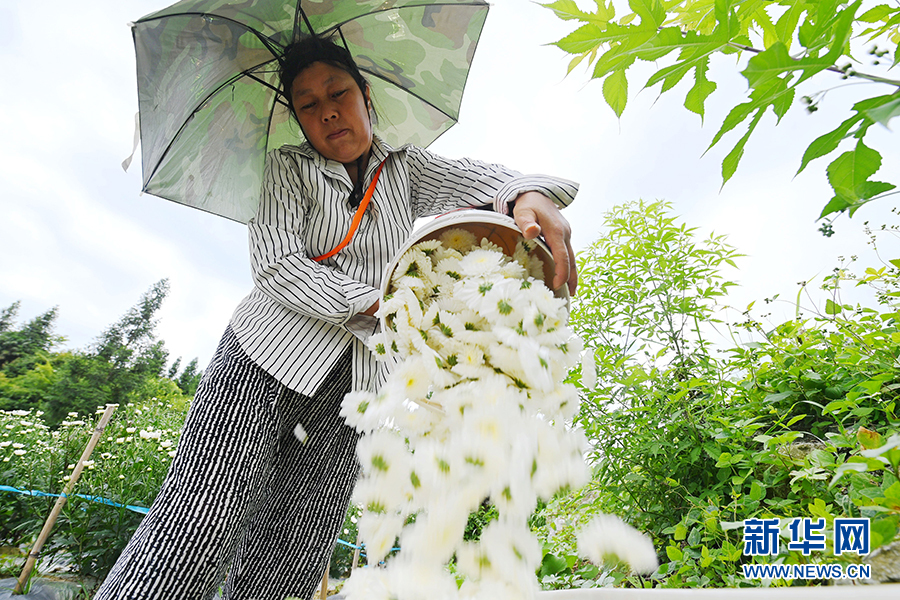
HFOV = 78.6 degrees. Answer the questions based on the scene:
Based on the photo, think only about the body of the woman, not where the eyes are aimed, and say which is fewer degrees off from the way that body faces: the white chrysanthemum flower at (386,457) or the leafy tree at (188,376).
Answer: the white chrysanthemum flower

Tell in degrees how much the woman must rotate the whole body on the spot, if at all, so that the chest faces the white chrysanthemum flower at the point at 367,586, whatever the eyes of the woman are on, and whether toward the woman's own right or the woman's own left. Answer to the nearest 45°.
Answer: approximately 45° to the woman's own right

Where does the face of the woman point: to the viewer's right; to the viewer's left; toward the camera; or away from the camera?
toward the camera

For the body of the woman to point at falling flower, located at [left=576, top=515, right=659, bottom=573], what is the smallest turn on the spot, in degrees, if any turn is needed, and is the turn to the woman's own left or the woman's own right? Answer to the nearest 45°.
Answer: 0° — they already face it

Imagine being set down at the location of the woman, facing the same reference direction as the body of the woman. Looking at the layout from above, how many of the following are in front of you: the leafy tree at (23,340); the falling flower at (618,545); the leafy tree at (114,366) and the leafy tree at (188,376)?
1
